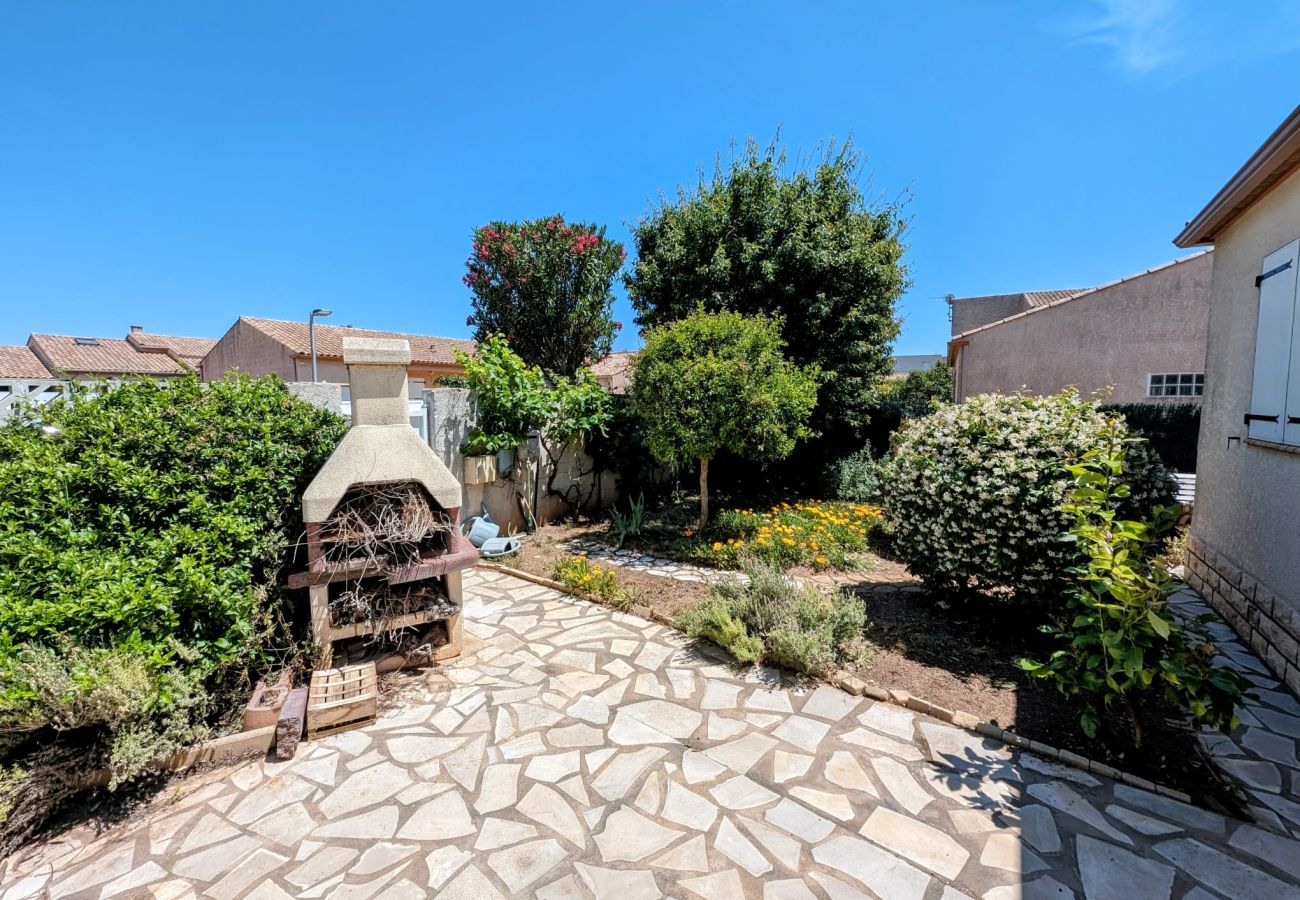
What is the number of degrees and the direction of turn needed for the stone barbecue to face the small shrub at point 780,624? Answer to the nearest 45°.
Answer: approximately 90° to its left

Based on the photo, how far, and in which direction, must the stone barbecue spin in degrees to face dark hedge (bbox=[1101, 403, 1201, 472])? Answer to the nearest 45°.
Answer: approximately 90° to its left

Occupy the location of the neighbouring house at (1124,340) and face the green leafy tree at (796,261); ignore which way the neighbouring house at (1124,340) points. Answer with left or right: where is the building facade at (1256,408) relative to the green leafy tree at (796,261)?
left

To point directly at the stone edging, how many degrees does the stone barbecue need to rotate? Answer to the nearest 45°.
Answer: approximately 45° to its left

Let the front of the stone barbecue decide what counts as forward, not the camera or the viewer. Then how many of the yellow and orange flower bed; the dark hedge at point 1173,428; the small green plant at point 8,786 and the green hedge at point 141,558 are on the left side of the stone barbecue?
2

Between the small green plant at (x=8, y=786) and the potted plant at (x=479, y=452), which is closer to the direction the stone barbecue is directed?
the small green plant

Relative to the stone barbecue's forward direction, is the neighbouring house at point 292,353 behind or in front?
behind

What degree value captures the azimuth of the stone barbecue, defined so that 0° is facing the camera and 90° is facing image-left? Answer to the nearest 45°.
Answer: approximately 0°

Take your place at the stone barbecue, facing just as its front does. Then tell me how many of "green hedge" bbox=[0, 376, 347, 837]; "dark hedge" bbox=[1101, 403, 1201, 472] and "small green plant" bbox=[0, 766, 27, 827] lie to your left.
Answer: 1

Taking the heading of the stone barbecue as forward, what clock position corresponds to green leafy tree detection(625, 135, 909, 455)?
The green leafy tree is roughly at 8 o'clock from the stone barbecue.

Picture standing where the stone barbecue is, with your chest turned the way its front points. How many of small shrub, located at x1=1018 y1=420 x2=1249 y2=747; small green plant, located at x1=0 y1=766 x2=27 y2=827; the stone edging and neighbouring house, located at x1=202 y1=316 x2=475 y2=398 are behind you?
1

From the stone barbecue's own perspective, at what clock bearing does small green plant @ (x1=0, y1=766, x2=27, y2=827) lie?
The small green plant is roughly at 2 o'clock from the stone barbecue.

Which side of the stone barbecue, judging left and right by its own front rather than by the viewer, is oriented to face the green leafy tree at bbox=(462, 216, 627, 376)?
back

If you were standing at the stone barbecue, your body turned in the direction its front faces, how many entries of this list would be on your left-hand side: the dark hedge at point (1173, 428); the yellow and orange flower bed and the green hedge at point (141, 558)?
2

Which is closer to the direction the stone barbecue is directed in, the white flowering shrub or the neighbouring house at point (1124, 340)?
the white flowering shrub
